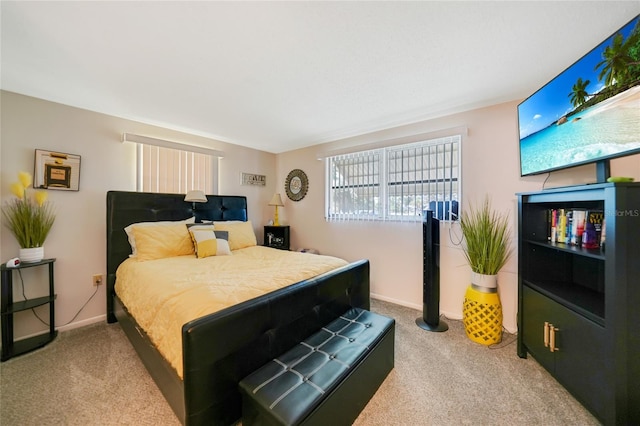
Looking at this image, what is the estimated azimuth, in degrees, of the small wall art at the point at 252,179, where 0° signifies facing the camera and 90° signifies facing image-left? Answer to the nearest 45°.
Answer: approximately 315°

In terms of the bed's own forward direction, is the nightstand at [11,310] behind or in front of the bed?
behind

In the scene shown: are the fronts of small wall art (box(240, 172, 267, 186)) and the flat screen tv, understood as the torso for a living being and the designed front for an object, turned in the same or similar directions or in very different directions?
very different directions

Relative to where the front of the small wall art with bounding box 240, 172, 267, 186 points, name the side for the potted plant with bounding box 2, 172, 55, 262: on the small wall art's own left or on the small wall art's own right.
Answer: on the small wall art's own right

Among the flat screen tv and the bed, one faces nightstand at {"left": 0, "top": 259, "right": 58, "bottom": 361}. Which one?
the flat screen tv

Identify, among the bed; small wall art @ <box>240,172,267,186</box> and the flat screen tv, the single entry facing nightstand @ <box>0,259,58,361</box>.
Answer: the flat screen tv

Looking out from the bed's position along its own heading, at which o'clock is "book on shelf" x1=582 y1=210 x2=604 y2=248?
The book on shelf is roughly at 11 o'clock from the bed.

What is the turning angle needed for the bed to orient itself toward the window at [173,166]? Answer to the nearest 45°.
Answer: approximately 135° to its left

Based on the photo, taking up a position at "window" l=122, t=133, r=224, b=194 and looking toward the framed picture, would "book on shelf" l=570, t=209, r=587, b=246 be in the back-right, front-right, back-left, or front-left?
back-left
